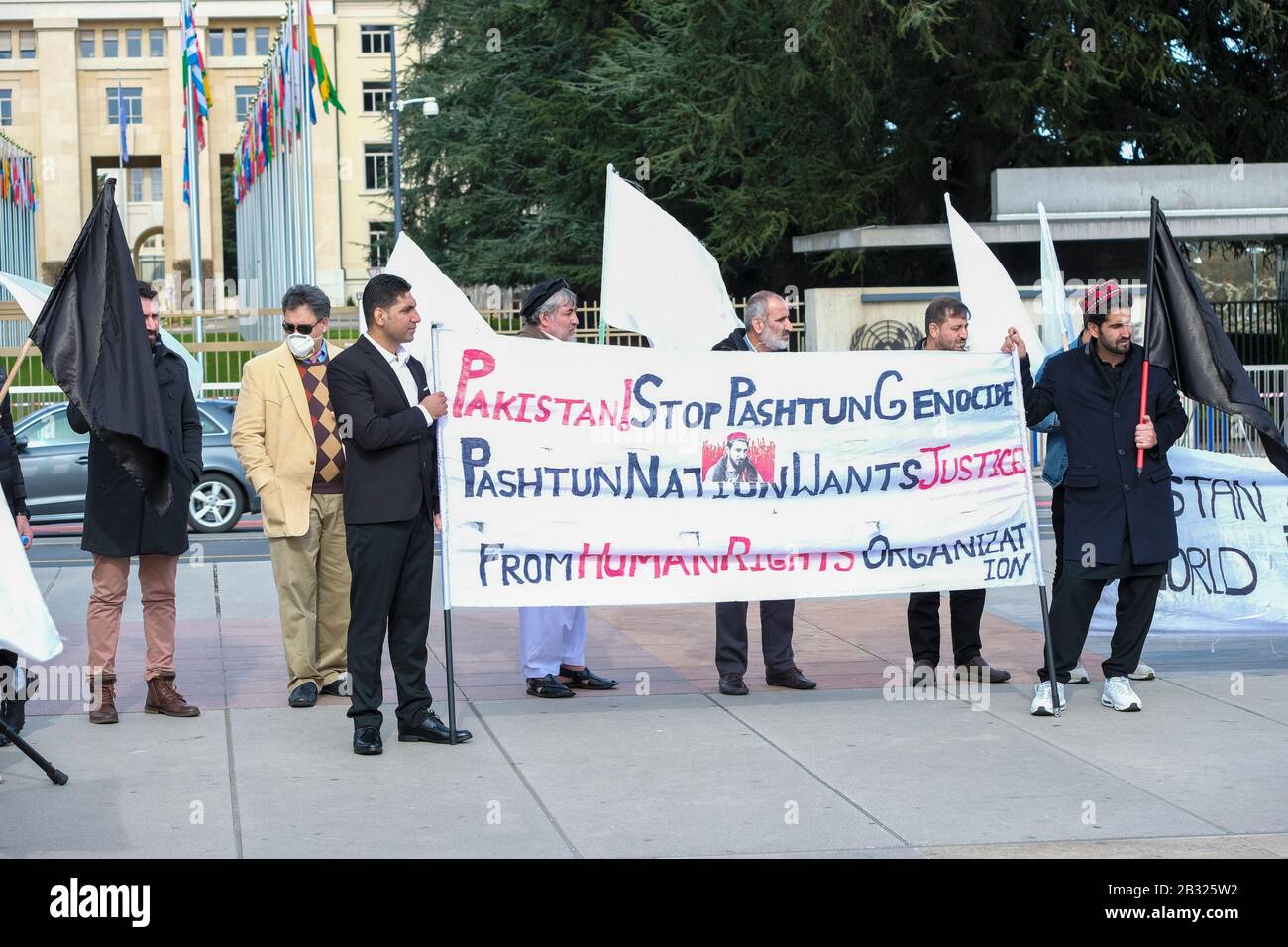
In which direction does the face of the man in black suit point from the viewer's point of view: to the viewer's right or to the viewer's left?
to the viewer's right

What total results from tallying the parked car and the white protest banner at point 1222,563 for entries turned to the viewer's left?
1

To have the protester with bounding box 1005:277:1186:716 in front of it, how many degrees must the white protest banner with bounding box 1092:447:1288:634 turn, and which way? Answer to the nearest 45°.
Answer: approximately 45° to its right

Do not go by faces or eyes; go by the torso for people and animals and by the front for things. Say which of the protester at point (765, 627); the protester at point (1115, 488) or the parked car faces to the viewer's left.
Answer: the parked car

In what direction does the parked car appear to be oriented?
to the viewer's left

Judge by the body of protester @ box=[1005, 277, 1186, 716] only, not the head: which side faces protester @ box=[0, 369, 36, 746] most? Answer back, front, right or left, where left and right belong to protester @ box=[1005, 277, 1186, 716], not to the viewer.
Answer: right

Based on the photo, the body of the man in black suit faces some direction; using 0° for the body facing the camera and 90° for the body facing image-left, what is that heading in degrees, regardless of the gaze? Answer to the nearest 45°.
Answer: approximately 315°

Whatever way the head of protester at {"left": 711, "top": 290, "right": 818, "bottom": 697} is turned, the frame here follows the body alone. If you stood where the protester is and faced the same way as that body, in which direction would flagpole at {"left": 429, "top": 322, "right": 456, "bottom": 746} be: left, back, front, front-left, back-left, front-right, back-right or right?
right

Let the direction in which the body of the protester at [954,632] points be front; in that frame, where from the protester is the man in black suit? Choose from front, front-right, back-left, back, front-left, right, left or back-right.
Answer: right

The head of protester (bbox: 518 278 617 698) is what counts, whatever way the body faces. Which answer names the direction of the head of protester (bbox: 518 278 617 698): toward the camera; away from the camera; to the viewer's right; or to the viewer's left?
to the viewer's right

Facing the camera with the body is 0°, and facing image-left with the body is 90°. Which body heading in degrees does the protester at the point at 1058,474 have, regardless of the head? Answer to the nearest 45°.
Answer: approximately 0°

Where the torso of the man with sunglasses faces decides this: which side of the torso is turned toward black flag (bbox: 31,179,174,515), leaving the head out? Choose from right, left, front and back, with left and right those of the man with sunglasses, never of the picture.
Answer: right
